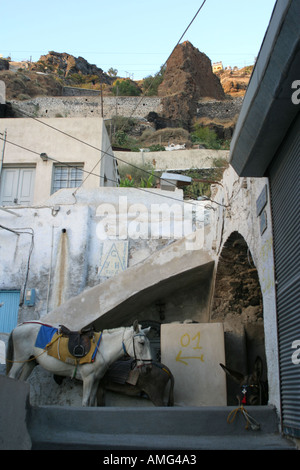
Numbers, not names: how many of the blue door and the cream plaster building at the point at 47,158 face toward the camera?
2

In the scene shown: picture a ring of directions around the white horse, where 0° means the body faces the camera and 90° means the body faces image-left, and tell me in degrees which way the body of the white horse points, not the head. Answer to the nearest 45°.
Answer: approximately 270°

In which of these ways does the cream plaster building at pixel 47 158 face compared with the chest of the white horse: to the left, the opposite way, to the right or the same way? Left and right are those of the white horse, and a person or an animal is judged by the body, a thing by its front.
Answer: to the right

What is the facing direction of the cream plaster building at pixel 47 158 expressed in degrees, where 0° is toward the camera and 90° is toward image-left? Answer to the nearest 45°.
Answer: approximately 0°

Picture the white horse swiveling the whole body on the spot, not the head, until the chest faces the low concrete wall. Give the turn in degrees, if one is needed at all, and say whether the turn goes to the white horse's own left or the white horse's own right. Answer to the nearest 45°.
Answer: approximately 90° to the white horse's own right

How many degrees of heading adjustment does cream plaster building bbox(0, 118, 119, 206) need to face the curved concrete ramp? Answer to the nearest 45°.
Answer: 0° — it already faces it

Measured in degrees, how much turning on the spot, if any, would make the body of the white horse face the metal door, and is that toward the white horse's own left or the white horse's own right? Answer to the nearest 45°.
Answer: approximately 45° to the white horse's own right

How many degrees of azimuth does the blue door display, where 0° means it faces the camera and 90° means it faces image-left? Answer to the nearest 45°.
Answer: approximately 0°

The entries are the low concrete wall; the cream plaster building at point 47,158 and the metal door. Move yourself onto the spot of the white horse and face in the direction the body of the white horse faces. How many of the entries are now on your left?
1

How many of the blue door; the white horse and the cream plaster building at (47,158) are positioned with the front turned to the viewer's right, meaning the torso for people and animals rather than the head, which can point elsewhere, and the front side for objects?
1

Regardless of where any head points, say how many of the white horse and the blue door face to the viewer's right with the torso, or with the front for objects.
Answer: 1
